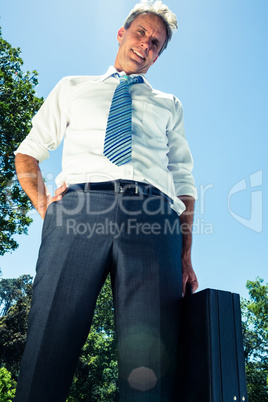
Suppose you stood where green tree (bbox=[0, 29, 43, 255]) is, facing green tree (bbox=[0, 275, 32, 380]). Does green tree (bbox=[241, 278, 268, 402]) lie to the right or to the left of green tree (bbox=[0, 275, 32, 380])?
right

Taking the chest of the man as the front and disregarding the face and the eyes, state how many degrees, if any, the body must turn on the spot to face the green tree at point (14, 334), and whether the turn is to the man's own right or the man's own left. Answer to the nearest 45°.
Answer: approximately 180°

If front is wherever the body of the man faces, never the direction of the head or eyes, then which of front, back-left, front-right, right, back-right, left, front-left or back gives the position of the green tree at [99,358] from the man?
back

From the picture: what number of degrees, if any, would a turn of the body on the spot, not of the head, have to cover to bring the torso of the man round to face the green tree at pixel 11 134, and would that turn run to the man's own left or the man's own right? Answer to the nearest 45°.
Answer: approximately 135° to the man's own right

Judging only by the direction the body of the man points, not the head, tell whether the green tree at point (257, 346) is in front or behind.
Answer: behind

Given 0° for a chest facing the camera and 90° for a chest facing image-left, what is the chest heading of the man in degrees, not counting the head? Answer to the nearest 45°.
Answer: approximately 0°
